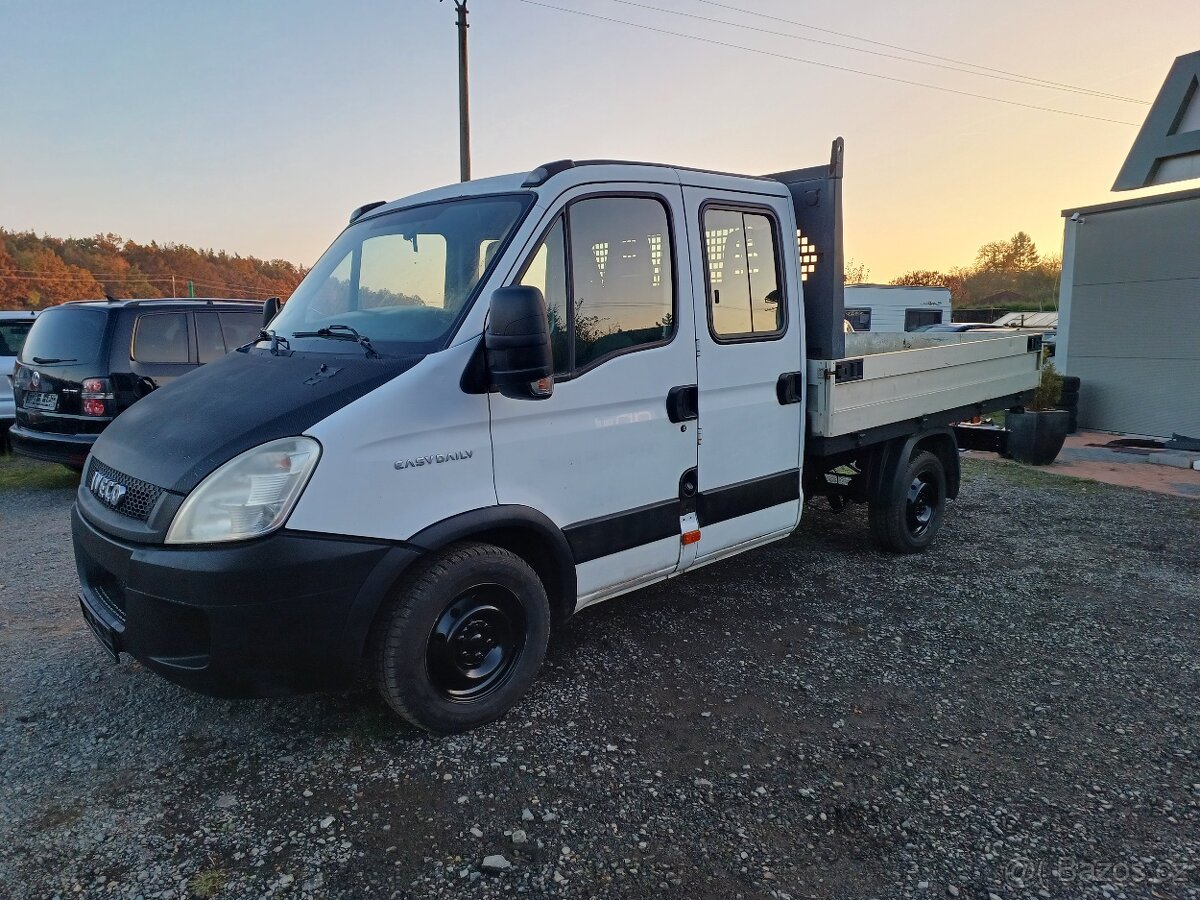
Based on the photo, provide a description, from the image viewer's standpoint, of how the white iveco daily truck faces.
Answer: facing the viewer and to the left of the viewer

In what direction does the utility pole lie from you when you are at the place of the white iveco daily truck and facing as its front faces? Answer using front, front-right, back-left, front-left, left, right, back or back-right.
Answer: back-right

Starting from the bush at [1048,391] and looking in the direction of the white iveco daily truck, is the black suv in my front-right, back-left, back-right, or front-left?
front-right

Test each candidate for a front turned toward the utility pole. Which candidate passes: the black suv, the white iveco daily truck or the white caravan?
the black suv

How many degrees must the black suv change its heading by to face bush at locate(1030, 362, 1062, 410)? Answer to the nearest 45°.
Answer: approximately 45° to its right

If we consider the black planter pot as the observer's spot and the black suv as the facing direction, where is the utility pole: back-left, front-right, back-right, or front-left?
front-right

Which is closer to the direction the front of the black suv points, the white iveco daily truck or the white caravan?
the white caravan

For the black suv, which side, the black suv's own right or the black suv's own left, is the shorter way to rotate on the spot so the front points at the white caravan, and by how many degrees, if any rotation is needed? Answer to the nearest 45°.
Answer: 0° — it already faces it

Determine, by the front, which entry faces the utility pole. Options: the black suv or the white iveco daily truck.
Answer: the black suv

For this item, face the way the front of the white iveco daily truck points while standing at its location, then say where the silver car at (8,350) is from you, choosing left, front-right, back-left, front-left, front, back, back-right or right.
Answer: right

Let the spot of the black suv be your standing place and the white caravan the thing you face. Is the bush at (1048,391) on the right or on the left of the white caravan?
right

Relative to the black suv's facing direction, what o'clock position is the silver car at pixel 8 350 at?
The silver car is roughly at 10 o'clock from the black suv.

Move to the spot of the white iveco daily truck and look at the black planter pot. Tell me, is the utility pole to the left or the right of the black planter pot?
left
